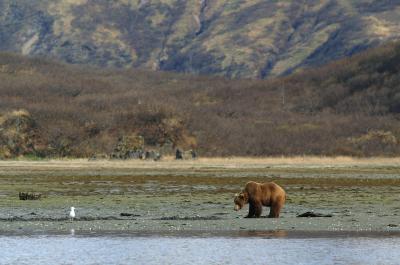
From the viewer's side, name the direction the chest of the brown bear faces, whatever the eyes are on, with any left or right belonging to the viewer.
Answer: facing to the left of the viewer
